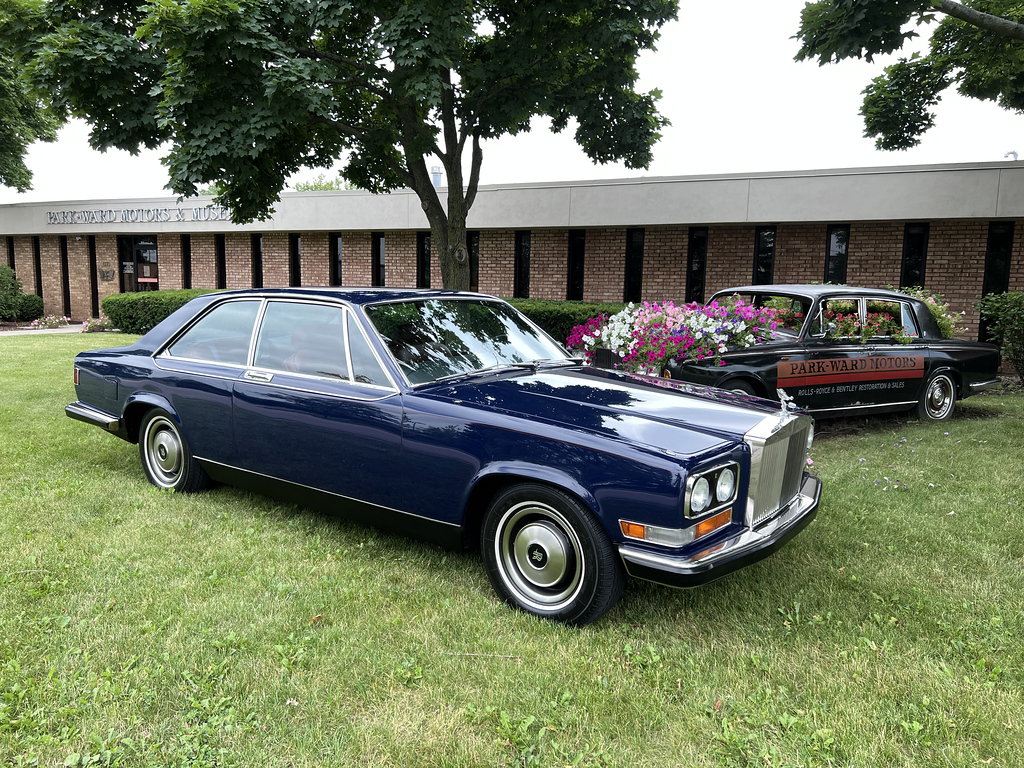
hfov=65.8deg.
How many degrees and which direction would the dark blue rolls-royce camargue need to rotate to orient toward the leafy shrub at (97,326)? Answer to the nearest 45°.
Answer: approximately 180°

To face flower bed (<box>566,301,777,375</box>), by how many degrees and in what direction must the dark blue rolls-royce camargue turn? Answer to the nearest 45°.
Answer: approximately 90° to its left

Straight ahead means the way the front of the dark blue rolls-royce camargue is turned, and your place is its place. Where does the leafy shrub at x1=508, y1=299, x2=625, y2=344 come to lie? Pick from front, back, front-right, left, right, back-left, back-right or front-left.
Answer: back-left

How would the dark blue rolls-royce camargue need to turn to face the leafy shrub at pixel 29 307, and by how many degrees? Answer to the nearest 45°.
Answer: approximately 180°

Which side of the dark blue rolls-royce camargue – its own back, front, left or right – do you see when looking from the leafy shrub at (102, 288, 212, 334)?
back

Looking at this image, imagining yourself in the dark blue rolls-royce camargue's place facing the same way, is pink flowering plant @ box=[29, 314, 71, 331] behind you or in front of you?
behind

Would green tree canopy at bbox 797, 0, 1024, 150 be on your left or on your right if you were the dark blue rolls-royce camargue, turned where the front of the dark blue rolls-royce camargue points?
on your left

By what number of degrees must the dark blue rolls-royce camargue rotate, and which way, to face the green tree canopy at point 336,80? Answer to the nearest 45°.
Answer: approximately 135° to its left

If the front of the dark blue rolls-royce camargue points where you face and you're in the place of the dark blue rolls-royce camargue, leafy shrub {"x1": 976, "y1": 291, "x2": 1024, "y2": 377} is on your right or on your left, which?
on your left

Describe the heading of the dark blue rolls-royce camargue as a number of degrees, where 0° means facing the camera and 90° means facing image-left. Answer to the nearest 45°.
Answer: approximately 315°
